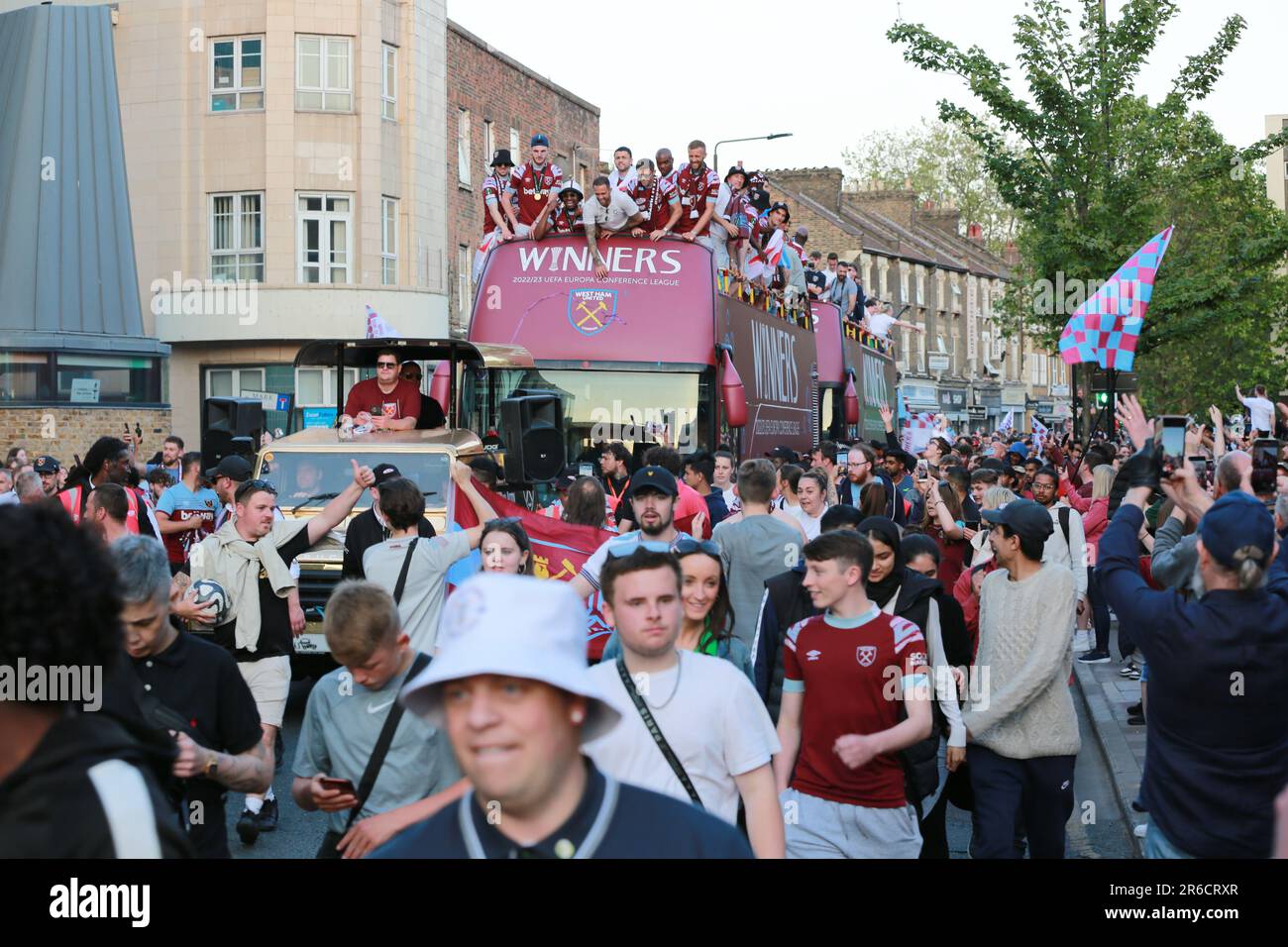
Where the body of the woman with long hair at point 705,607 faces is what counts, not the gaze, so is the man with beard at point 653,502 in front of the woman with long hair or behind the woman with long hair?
behind

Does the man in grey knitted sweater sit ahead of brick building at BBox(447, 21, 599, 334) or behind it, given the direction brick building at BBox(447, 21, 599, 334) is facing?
ahead

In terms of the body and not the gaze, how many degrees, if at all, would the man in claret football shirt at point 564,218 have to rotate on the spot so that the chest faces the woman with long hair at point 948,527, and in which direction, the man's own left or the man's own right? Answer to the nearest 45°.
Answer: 0° — they already face them

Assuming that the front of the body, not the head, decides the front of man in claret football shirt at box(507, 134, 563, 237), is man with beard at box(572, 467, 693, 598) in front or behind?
in front

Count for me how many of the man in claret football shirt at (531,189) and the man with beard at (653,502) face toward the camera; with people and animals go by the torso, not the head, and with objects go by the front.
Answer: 2

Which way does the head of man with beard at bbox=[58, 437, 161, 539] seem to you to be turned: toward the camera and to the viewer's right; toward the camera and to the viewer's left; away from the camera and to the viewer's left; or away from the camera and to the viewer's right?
toward the camera and to the viewer's right

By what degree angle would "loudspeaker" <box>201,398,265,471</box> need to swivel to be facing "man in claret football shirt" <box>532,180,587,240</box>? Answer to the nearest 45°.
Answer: approximately 180°

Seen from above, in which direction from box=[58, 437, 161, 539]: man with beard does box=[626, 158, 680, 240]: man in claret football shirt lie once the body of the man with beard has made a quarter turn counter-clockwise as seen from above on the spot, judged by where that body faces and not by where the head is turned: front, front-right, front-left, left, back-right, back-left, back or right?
front

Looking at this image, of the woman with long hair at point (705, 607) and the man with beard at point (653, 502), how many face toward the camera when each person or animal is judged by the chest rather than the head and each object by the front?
2

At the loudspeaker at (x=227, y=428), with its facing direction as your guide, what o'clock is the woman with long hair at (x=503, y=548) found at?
The woman with long hair is roughly at 10 o'clock from the loudspeaker.

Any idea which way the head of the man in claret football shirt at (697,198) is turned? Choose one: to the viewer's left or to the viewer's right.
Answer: to the viewer's left
